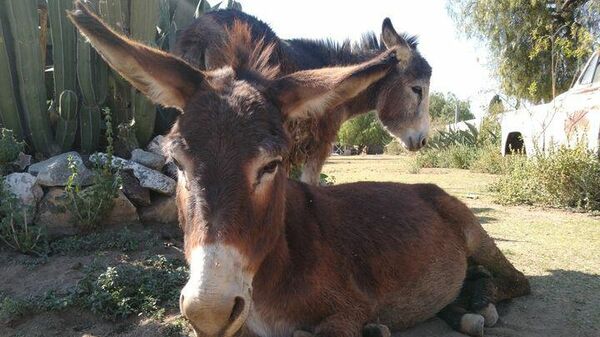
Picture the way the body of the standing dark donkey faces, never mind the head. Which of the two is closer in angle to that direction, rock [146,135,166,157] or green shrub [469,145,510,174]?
the green shrub

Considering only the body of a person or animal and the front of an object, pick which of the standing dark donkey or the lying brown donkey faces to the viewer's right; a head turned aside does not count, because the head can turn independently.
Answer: the standing dark donkey

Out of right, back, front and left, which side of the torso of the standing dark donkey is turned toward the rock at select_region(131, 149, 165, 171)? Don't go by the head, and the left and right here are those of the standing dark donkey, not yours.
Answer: back

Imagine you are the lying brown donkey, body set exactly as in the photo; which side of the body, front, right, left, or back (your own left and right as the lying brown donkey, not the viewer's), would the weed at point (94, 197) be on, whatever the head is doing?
right

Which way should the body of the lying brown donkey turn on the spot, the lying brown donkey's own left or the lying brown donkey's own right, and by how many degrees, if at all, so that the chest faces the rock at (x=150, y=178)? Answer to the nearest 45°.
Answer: approximately 90° to the lying brown donkey's own right

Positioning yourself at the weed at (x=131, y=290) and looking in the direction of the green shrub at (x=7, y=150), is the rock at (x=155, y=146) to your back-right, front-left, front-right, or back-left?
front-right

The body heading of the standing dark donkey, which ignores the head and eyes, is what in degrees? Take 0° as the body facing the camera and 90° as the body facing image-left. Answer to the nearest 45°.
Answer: approximately 270°

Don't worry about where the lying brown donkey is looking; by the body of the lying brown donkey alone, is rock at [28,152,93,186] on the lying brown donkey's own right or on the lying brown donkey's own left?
on the lying brown donkey's own right

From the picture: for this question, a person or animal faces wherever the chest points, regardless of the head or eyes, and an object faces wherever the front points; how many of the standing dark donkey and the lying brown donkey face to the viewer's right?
1

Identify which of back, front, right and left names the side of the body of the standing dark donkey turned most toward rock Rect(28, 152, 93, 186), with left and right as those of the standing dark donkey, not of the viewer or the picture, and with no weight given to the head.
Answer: back

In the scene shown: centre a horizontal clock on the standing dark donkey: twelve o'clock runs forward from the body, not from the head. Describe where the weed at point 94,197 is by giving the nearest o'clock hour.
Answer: The weed is roughly at 5 o'clock from the standing dark donkey.

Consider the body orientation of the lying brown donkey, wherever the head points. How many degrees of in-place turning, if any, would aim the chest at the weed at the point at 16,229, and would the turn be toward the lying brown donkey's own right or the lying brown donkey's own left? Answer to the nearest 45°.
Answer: approximately 90° to the lying brown donkey's own right

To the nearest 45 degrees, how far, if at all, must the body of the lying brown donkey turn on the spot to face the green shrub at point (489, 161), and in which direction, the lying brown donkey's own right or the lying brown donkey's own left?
approximately 180°

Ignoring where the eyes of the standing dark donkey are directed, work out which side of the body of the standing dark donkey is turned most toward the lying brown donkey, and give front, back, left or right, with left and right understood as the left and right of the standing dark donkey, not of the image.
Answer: right
